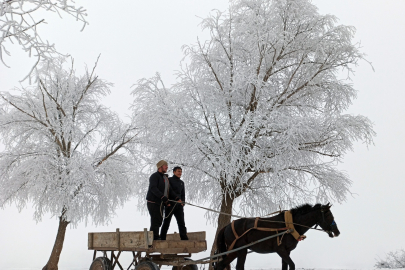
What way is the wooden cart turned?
to the viewer's right

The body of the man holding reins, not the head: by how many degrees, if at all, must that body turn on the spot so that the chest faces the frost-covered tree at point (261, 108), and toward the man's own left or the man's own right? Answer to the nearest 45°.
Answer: approximately 90° to the man's own left

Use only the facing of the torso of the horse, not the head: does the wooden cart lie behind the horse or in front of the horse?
behind

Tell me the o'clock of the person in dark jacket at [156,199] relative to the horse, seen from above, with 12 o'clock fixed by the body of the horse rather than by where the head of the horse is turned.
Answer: The person in dark jacket is roughly at 6 o'clock from the horse.

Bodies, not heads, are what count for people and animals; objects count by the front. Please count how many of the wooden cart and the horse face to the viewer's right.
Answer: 2

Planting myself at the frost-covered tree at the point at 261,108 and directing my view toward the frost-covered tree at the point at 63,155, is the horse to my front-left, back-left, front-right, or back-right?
back-left

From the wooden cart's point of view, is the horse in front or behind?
in front

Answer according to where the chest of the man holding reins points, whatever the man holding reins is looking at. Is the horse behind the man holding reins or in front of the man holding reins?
in front

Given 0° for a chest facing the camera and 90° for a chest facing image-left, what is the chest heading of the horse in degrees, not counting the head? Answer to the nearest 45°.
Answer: approximately 270°

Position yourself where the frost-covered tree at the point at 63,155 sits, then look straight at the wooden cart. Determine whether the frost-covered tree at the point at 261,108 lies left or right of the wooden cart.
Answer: left

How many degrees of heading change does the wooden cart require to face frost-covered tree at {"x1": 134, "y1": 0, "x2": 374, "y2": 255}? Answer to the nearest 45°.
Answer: approximately 45° to its left
